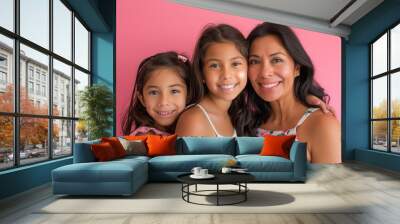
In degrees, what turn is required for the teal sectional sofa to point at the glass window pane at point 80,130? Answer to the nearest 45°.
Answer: approximately 135° to its right

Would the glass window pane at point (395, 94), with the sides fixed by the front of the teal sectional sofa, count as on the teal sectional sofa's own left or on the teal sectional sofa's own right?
on the teal sectional sofa's own left

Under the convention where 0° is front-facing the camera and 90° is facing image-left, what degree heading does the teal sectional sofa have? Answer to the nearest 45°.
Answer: approximately 0°

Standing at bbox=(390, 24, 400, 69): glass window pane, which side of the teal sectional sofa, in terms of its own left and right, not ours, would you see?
left

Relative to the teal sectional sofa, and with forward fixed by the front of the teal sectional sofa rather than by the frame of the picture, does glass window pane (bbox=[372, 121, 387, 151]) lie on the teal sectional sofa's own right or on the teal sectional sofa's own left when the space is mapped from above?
on the teal sectional sofa's own left

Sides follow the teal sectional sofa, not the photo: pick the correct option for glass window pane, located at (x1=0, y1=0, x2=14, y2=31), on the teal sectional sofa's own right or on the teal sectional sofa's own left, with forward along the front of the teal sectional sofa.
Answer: on the teal sectional sofa's own right

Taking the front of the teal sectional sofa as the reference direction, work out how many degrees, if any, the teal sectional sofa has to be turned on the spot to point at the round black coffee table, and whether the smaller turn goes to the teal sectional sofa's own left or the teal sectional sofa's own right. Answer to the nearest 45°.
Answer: approximately 45° to the teal sectional sofa's own left

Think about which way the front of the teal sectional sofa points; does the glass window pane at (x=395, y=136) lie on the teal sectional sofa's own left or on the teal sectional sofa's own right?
on the teal sectional sofa's own left

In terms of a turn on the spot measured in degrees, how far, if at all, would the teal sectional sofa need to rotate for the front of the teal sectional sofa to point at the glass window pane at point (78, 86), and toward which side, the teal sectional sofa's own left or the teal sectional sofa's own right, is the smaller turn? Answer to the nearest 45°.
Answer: approximately 135° to the teal sectional sofa's own right
